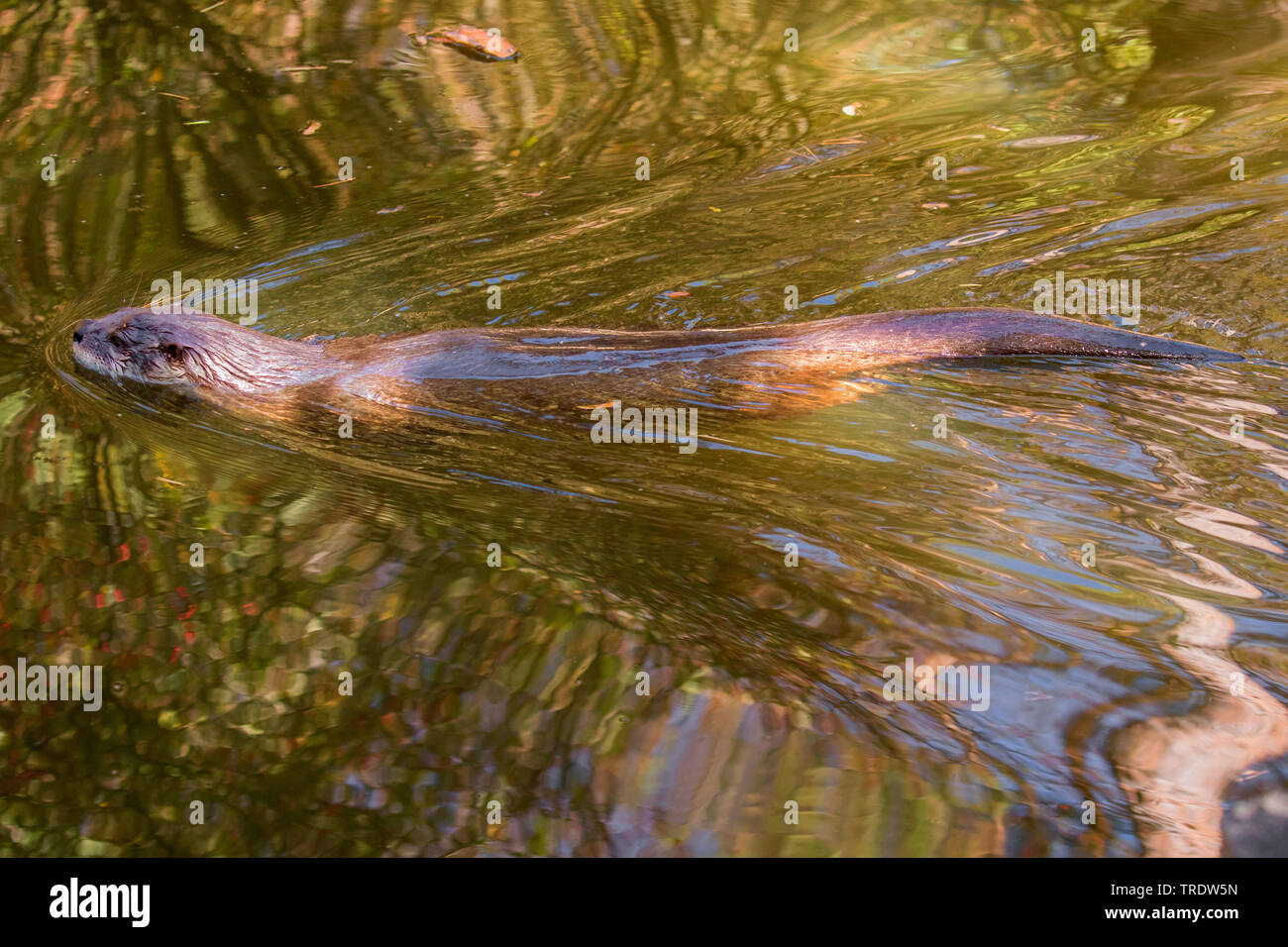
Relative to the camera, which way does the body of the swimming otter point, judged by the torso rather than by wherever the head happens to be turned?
to the viewer's left
